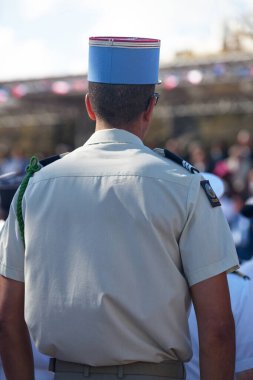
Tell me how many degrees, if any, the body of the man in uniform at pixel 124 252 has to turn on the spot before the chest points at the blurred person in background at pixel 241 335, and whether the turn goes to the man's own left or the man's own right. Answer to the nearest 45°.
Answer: approximately 45° to the man's own right

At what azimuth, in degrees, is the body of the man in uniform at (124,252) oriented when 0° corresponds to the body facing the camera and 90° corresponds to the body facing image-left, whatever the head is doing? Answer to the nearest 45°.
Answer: approximately 180°
